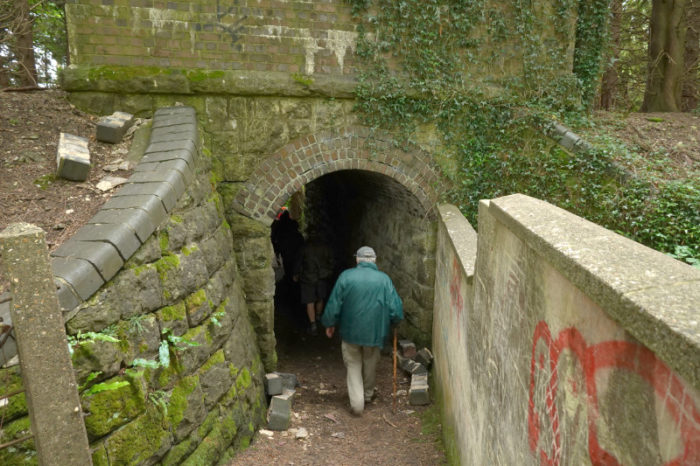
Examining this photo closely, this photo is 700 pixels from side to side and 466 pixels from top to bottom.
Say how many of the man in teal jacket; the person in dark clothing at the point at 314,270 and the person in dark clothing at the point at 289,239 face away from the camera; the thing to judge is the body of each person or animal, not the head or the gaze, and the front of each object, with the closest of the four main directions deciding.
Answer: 3

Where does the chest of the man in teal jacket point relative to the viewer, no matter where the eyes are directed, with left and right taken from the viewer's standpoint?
facing away from the viewer

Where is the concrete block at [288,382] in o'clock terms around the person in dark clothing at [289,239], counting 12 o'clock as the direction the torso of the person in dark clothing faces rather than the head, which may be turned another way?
The concrete block is roughly at 6 o'clock from the person in dark clothing.

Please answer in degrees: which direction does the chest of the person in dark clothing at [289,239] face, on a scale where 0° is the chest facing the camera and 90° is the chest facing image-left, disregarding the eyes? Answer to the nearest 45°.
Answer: approximately 180°

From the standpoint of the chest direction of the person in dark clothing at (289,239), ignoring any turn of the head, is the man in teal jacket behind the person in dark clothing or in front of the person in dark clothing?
behind

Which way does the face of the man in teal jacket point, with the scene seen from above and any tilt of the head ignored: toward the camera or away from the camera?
away from the camera

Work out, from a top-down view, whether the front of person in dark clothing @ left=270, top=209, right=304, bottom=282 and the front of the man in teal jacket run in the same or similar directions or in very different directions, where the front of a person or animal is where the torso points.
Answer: same or similar directions

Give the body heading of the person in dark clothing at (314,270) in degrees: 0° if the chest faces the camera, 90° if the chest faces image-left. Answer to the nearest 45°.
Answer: approximately 180°

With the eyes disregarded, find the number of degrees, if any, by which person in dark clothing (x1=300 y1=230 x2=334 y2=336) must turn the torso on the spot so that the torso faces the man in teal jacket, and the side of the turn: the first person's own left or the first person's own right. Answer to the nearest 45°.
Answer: approximately 180°

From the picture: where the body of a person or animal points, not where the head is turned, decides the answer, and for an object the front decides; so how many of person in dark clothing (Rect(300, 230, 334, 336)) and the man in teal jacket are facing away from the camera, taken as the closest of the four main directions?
2

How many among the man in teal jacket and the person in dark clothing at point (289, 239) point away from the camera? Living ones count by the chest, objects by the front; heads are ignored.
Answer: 2

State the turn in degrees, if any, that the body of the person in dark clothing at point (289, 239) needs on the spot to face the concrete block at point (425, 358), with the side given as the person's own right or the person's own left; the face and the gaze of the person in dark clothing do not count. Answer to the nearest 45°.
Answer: approximately 135° to the person's own right
